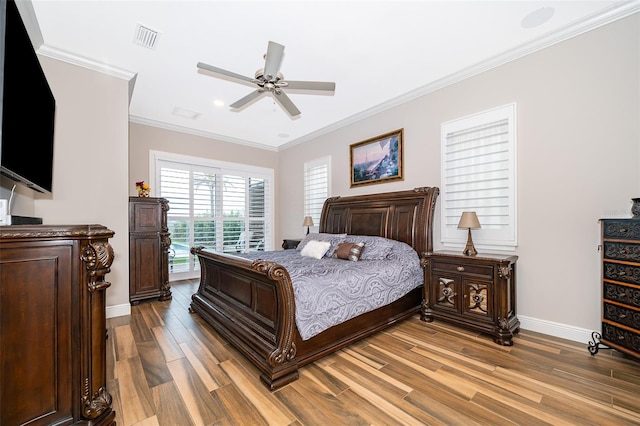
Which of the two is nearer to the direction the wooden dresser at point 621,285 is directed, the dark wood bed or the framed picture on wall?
the dark wood bed

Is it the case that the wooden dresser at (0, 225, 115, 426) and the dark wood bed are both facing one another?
yes

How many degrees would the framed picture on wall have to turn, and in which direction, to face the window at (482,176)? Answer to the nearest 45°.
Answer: approximately 90° to its left

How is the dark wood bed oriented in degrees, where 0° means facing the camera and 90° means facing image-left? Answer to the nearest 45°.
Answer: approximately 45°

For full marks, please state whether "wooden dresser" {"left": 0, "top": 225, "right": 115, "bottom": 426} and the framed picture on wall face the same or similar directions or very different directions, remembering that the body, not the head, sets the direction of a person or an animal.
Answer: very different directions

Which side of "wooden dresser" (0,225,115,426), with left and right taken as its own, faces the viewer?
right

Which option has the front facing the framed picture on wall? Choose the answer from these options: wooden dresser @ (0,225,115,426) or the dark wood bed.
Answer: the wooden dresser

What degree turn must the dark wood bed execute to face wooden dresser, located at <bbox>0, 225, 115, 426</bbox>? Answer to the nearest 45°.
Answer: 0° — it already faces it

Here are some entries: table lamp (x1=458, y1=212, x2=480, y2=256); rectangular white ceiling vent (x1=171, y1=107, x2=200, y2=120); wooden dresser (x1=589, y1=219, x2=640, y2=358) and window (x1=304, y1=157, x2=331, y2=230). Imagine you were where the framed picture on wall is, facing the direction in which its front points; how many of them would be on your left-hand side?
2

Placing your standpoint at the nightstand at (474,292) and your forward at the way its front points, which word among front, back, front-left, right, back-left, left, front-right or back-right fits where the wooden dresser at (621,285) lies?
back-left

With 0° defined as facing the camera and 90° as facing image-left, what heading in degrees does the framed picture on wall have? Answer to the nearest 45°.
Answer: approximately 45°

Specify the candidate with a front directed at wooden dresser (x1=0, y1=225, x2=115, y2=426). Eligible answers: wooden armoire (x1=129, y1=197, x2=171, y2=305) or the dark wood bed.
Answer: the dark wood bed
